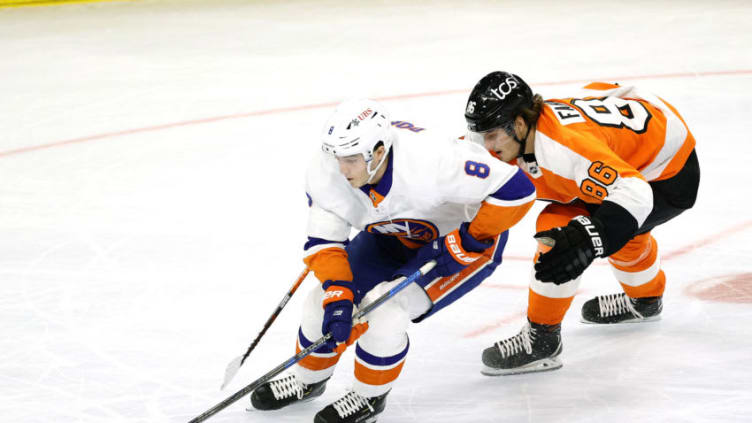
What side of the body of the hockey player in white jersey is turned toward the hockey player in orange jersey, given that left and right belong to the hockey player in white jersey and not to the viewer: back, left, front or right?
back

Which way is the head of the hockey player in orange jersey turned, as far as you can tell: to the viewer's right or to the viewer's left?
to the viewer's left

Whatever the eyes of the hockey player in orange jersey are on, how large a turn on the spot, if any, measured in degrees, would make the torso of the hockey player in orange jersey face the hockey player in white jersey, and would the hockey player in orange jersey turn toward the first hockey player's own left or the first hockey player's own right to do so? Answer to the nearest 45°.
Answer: approximately 45° to the first hockey player's own left

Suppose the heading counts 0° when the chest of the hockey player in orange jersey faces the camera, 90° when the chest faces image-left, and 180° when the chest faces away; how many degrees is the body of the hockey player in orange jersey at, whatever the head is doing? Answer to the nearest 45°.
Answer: approximately 90°

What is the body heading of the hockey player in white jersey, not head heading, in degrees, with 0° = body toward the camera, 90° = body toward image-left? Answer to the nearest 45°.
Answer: approximately 45°

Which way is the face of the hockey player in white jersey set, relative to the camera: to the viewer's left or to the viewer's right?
to the viewer's left
